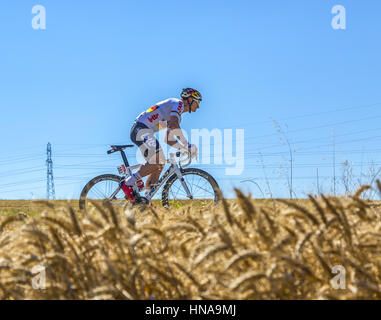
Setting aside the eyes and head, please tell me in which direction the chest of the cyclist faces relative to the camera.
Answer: to the viewer's right

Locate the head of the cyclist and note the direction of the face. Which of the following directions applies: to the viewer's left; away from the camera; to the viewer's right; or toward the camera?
to the viewer's right
